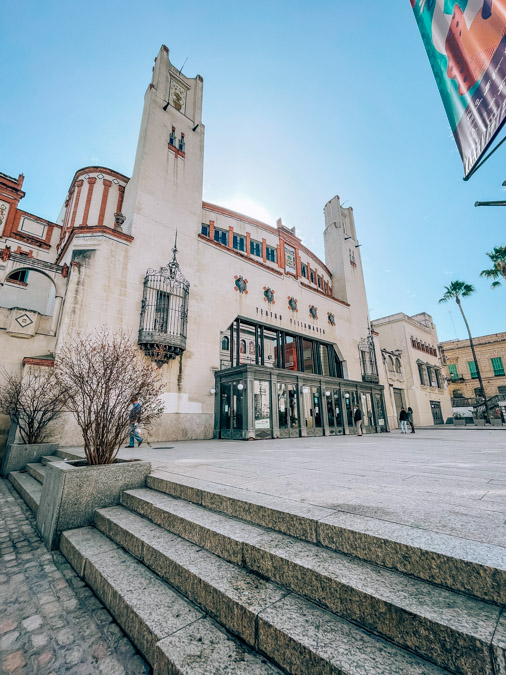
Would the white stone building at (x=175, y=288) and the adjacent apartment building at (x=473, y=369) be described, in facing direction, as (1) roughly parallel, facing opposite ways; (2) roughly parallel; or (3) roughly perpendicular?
roughly perpendicular

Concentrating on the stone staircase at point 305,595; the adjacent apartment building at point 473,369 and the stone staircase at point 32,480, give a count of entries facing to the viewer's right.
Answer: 0

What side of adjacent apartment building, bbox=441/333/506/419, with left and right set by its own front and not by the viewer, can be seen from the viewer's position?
front

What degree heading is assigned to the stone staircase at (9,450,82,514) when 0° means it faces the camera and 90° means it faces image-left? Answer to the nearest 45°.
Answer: approximately 45°

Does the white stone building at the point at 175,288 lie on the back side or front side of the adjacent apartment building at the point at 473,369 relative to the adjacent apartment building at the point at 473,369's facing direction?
on the front side

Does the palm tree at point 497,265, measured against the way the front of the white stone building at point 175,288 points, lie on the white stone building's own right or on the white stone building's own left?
on the white stone building's own left

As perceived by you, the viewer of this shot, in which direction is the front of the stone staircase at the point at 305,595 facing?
facing the viewer and to the left of the viewer

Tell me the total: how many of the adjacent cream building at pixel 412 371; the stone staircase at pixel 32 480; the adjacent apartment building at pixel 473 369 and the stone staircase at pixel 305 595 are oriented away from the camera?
0

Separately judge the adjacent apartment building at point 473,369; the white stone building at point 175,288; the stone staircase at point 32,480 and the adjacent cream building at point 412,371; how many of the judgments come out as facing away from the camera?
0

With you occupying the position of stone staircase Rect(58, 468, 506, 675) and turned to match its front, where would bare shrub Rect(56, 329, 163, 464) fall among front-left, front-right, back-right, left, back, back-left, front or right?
right

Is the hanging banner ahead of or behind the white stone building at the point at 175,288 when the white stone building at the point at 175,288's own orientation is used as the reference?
ahead

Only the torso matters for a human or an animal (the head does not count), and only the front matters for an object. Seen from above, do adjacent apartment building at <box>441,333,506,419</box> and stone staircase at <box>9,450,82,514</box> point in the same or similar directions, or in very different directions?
same or similar directions
